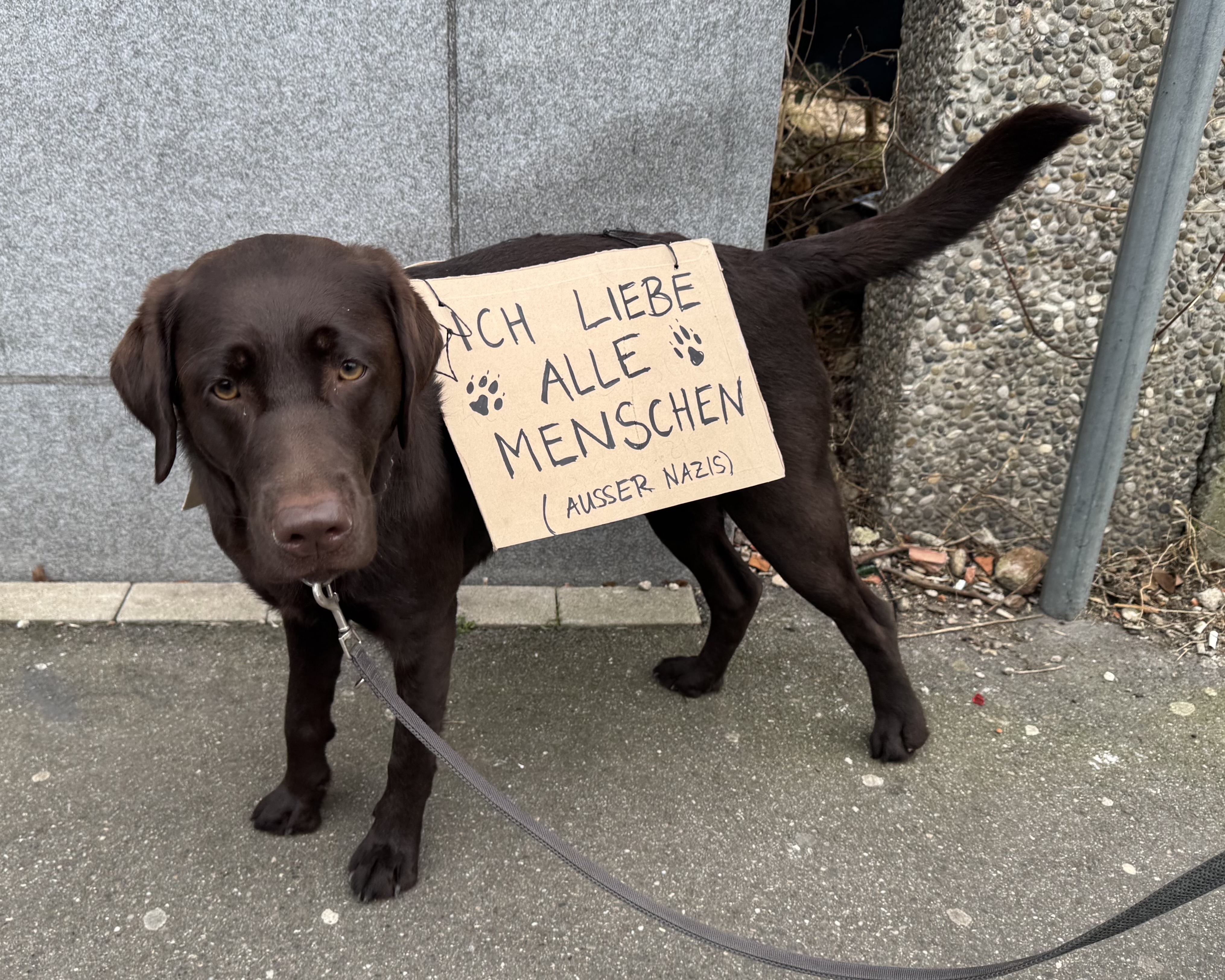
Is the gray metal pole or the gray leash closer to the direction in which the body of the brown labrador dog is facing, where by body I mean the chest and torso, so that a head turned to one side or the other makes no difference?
the gray leash

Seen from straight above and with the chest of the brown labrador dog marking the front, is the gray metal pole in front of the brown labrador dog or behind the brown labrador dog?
behind

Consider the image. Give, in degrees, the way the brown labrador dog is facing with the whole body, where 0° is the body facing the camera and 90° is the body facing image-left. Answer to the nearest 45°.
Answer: approximately 45°
